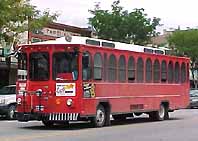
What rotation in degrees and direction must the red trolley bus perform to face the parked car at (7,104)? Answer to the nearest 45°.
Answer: approximately 90° to its right

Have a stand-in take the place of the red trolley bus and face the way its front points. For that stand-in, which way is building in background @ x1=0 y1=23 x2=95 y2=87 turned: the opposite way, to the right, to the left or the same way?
to the left

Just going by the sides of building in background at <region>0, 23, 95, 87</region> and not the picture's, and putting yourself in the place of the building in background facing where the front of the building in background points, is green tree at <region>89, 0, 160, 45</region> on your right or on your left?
on your left

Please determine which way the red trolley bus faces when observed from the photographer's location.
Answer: facing the viewer and to the left of the viewer

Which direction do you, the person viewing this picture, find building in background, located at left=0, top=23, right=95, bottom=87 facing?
facing the viewer and to the right of the viewer

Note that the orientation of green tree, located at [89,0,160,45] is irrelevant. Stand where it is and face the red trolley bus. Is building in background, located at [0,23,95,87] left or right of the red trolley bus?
right

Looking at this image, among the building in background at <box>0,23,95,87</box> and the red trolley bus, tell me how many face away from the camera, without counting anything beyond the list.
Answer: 0

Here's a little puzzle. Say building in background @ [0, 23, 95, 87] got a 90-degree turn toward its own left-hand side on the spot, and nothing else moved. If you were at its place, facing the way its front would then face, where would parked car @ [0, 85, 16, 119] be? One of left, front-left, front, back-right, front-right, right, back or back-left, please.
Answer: back-right

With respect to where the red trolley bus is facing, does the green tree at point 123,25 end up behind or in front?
behind
